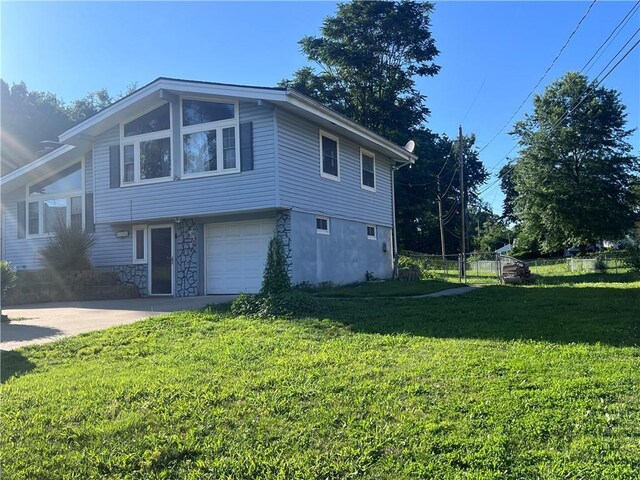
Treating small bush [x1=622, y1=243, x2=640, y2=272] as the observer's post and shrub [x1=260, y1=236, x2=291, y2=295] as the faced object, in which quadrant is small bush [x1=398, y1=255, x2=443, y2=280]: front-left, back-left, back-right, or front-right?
front-right

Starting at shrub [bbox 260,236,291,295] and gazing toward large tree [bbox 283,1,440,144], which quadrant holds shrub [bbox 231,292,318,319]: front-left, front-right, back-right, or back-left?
back-right

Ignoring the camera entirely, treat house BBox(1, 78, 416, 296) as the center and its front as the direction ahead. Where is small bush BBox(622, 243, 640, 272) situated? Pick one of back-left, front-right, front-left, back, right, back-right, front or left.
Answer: back-left

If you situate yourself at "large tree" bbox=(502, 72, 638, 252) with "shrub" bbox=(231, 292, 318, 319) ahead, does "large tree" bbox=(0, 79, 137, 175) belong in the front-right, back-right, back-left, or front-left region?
front-right

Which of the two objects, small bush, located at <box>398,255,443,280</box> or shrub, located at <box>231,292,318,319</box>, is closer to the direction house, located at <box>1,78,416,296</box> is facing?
the shrub

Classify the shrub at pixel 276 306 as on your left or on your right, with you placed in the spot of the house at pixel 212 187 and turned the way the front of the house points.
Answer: on your left

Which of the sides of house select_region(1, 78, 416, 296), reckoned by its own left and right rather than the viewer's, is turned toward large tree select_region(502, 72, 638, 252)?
back

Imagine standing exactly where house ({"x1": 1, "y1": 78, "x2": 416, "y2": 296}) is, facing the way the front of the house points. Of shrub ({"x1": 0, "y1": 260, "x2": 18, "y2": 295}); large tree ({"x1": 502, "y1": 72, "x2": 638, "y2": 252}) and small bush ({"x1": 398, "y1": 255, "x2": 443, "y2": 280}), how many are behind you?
2

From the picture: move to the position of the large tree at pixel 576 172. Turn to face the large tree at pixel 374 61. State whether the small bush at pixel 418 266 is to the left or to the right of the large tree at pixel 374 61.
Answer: left

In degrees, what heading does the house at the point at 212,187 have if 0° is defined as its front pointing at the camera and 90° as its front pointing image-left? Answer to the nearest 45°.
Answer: approximately 45°

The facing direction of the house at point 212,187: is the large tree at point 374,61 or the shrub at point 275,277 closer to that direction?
the shrub

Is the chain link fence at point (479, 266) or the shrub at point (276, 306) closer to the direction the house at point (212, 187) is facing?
the shrub

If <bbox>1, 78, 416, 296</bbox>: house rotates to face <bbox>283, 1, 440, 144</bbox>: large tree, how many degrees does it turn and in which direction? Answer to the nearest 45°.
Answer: approximately 180°

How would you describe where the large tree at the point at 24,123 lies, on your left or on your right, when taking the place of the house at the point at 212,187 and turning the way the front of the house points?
on your right

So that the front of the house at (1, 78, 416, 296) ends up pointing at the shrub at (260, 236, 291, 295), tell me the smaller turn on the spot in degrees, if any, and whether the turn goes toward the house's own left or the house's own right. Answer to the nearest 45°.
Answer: approximately 45° to the house's own left

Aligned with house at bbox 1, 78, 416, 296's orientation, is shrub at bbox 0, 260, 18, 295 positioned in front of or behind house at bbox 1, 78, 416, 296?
in front
